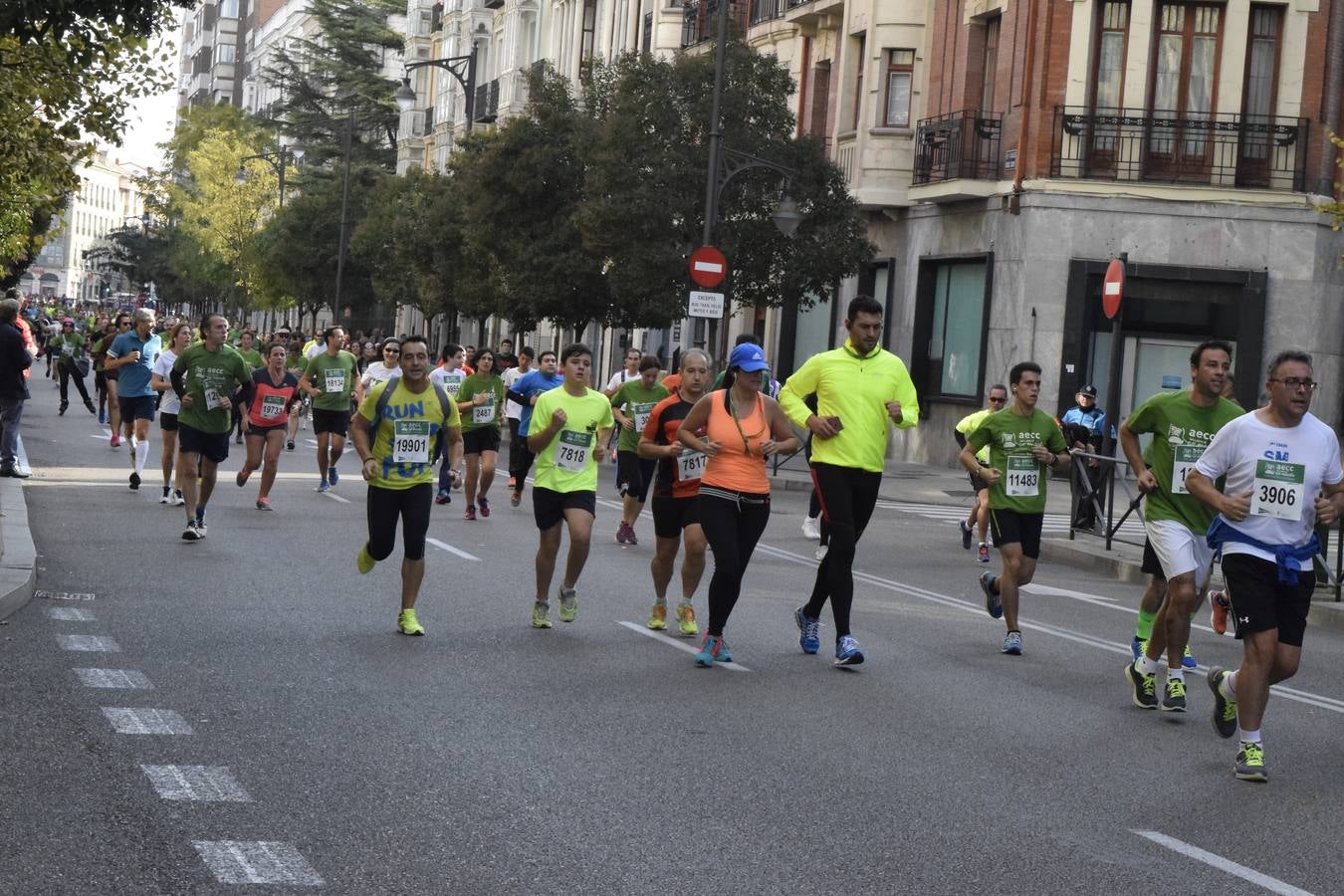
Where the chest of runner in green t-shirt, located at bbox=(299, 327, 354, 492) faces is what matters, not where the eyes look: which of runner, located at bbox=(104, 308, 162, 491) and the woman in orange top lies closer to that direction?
the woman in orange top

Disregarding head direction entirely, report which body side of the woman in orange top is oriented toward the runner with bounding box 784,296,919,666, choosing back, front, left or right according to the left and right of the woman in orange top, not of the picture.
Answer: left

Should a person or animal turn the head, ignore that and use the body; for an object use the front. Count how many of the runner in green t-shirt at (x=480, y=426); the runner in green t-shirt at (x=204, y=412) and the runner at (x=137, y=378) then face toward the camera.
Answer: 3

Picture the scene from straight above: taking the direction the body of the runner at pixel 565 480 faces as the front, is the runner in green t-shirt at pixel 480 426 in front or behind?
behind

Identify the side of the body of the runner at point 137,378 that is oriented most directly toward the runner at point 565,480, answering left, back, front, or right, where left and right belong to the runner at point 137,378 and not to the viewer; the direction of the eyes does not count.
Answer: front

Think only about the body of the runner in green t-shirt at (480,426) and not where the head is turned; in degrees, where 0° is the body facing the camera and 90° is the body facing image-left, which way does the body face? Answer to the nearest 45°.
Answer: approximately 0°

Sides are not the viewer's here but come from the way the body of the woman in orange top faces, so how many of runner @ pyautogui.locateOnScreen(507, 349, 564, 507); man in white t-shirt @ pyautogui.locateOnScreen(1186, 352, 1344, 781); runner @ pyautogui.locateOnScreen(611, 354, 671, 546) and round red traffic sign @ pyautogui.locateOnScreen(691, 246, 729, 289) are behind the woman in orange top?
3

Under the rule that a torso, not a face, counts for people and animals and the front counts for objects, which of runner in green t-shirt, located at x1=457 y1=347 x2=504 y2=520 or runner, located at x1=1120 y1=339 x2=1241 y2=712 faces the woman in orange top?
the runner in green t-shirt

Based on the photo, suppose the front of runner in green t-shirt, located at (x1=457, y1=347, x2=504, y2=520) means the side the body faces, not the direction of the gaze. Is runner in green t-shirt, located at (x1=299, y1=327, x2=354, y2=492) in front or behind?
behind

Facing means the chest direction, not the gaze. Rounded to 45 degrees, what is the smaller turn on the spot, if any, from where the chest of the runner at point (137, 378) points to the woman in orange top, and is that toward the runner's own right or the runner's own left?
0° — they already face them

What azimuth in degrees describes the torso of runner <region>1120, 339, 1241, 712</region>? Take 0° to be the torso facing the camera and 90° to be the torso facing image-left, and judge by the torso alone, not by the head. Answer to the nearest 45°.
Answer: approximately 315°

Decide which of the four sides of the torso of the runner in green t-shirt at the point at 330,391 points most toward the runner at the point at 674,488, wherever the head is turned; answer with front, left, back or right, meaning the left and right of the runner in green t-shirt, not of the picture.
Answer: front
